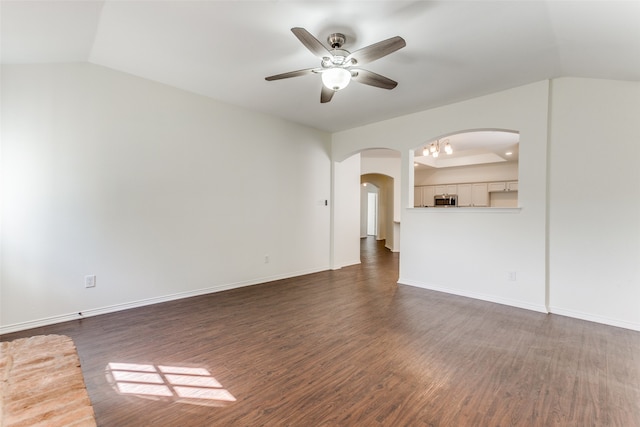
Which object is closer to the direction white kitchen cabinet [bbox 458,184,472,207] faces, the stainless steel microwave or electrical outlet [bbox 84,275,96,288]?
the electrical outlet

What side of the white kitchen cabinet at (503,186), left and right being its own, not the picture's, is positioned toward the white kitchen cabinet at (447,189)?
right

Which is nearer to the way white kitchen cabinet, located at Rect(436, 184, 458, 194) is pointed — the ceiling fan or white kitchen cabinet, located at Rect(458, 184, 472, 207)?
the ceiling fan

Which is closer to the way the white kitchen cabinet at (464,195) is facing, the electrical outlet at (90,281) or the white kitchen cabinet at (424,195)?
the electrical outlet

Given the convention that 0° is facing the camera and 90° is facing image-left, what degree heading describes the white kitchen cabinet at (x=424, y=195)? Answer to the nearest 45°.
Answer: approximately 0°

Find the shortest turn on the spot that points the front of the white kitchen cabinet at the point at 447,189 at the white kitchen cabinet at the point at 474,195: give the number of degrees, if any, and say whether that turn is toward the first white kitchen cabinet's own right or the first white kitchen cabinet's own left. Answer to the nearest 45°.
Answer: approximately 90° to the first white kitchen cabinet's own left
